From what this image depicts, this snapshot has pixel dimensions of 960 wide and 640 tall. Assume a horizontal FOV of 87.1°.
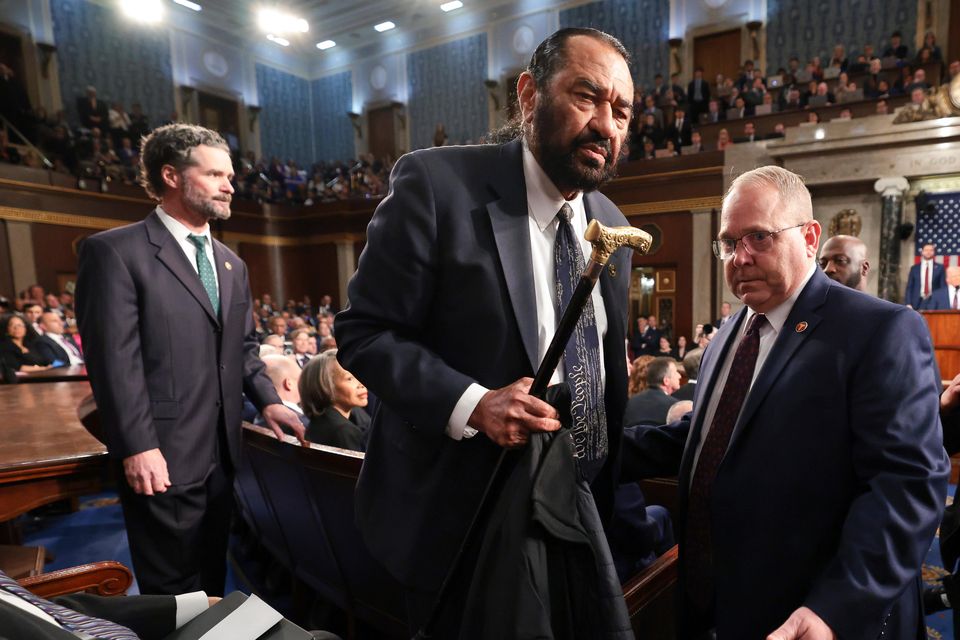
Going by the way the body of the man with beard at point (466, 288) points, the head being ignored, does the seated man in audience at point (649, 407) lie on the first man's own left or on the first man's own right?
on the first man's own left

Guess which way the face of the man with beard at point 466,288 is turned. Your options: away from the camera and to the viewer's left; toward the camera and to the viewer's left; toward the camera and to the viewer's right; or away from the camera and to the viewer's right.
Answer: toward the camera and to the viewer's right

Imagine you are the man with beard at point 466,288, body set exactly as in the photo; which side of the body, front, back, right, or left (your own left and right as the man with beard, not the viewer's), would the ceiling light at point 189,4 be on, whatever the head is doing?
back

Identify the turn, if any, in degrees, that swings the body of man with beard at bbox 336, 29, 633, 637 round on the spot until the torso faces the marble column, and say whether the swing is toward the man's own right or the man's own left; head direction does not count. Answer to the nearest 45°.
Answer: approximately 90° to the man's own left

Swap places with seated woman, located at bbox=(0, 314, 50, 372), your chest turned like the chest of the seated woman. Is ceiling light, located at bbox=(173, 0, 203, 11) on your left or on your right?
on your left

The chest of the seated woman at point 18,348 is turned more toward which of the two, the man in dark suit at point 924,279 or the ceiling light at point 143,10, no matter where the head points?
the man in dark suit

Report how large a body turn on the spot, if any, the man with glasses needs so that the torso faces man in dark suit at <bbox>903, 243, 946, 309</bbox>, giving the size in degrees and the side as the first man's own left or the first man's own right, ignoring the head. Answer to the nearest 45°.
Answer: approximately 135° to the first man's own right

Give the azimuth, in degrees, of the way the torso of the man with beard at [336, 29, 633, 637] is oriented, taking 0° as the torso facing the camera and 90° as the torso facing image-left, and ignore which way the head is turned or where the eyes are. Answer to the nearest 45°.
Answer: approximately 315°
